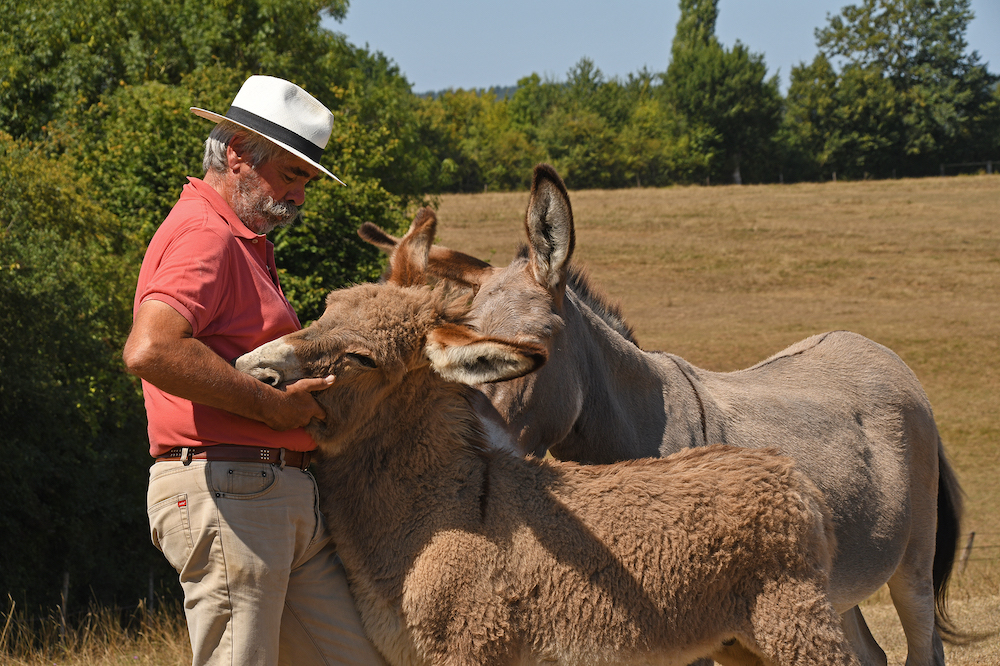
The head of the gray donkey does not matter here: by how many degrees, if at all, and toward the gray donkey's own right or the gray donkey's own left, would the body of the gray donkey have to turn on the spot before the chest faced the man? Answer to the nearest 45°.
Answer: approximately 45° to the gray donkey's own left

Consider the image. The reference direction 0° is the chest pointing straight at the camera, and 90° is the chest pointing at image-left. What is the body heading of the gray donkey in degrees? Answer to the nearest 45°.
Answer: approximately 90°

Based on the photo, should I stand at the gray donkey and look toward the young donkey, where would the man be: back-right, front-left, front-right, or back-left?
front-right

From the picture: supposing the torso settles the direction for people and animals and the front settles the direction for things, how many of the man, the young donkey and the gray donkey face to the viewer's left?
2

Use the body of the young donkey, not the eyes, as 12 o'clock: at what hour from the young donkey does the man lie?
The man is roughly at 12 o'clock from the young donkey.

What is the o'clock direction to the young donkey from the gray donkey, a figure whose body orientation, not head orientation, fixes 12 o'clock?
The young donkey is roughly at 10 o'clock from the gray donkey.

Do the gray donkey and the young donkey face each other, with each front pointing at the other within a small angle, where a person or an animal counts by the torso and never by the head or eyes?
no

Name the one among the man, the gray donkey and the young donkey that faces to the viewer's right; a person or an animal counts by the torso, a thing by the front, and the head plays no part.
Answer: the man

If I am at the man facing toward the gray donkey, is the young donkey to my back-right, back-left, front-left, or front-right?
front-right

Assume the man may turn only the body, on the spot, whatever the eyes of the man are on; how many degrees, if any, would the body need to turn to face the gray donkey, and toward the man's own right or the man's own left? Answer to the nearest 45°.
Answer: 0° — they already face it

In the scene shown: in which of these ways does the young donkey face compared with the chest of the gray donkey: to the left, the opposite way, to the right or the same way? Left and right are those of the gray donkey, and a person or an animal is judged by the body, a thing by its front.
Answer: the same way

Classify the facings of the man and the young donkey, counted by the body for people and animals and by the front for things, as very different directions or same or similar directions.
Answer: very different directions

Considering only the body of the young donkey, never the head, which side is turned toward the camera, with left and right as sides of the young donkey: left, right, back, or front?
left

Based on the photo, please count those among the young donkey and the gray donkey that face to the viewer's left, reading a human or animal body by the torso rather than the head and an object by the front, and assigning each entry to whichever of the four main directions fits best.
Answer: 2

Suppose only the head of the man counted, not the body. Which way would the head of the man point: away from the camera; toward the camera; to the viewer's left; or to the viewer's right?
to the viewer's right

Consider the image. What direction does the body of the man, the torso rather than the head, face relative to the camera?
to the viewer's right
